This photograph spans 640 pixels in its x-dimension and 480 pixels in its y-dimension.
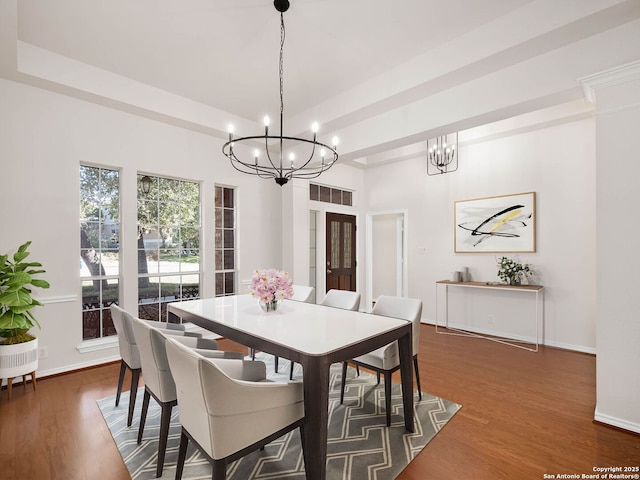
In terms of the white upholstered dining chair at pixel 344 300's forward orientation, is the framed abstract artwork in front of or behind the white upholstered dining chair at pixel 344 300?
behind

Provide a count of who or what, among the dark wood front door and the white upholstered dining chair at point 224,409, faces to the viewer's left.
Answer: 0

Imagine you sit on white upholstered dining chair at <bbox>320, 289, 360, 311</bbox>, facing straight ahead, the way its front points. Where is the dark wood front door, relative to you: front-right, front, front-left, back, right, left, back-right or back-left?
back-right

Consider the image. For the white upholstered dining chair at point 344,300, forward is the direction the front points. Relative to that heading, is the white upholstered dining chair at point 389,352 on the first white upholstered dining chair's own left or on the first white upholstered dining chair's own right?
on the first white upholstered dining chair's own left

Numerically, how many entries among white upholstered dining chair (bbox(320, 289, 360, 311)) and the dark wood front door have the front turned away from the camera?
0

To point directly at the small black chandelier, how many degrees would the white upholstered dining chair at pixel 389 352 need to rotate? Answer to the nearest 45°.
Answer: approximately 135° to its right

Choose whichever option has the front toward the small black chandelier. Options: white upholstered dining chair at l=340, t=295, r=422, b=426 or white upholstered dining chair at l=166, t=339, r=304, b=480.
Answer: white upholstered dining chair at l=166, t=339, r=304, b=480

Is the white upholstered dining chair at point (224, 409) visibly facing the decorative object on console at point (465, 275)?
yes

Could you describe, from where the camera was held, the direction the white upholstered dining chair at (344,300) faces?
facing the viewer and to the left of the viewer

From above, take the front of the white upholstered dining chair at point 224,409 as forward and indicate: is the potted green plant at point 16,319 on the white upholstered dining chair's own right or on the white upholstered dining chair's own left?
on the white upholstered dining chair's own left
